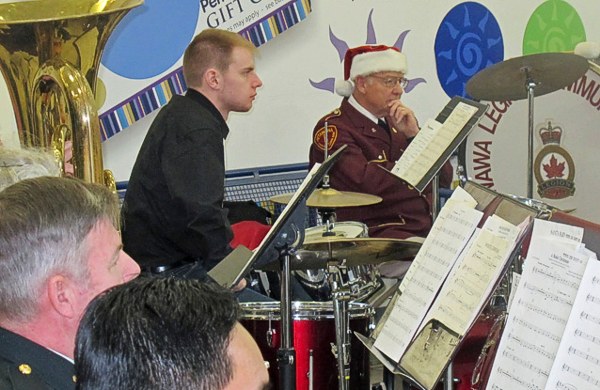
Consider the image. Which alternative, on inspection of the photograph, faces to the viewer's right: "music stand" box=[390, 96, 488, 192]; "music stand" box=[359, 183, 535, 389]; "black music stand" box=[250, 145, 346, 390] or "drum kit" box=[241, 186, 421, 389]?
the drum kit

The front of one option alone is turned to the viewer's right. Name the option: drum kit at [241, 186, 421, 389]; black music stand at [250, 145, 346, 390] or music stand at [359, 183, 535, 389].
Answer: the drum kit

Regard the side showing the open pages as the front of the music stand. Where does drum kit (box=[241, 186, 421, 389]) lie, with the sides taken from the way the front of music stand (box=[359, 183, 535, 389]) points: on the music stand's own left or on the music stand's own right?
on the music stand's own right

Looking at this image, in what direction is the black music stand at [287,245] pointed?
to the viewer's left

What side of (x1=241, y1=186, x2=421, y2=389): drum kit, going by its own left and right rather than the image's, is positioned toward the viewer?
right
